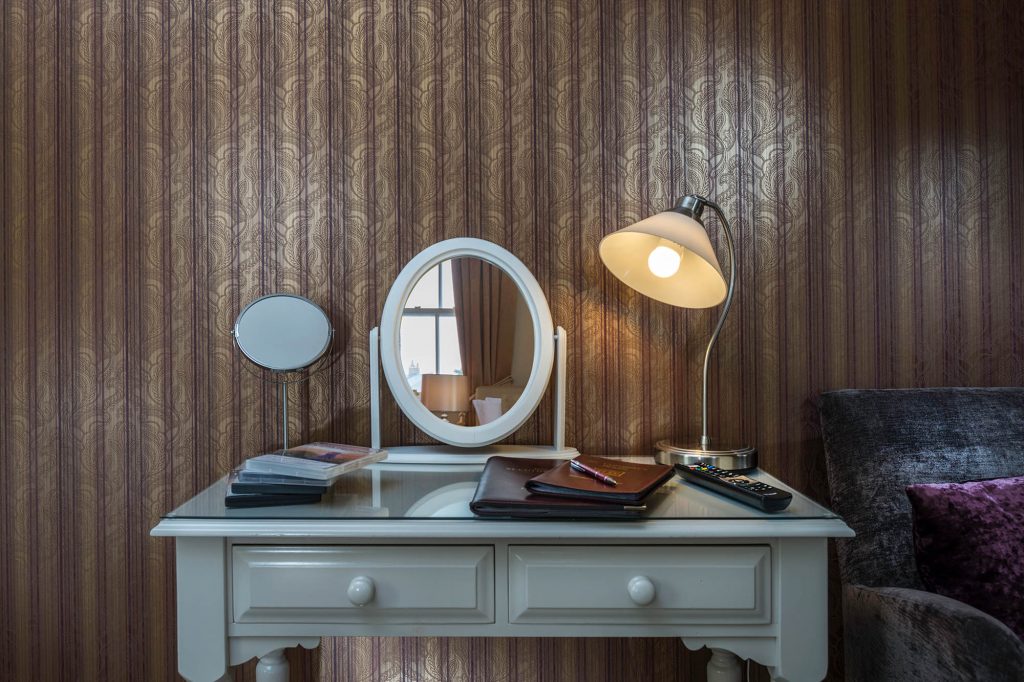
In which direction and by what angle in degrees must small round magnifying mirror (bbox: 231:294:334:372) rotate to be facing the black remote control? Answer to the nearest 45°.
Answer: approximately 45° to its left

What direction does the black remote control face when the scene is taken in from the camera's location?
facing away from the viewer and to the left of the viewer

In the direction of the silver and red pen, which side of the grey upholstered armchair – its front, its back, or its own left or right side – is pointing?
right

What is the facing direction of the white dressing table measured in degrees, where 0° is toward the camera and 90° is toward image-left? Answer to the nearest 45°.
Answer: approximately 0°

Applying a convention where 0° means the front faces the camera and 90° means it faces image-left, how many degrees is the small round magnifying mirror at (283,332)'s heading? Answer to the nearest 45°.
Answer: approximately 0°

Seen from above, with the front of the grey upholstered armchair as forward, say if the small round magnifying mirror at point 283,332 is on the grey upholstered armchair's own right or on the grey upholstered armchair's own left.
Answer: on the grey upholstered armchair's own right

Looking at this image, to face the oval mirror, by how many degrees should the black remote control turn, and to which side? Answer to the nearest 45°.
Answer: approximately 45° to its left

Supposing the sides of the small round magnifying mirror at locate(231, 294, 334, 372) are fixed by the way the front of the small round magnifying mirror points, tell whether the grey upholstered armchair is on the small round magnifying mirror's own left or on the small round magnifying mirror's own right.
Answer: on the small round magnifying mirror's own left
